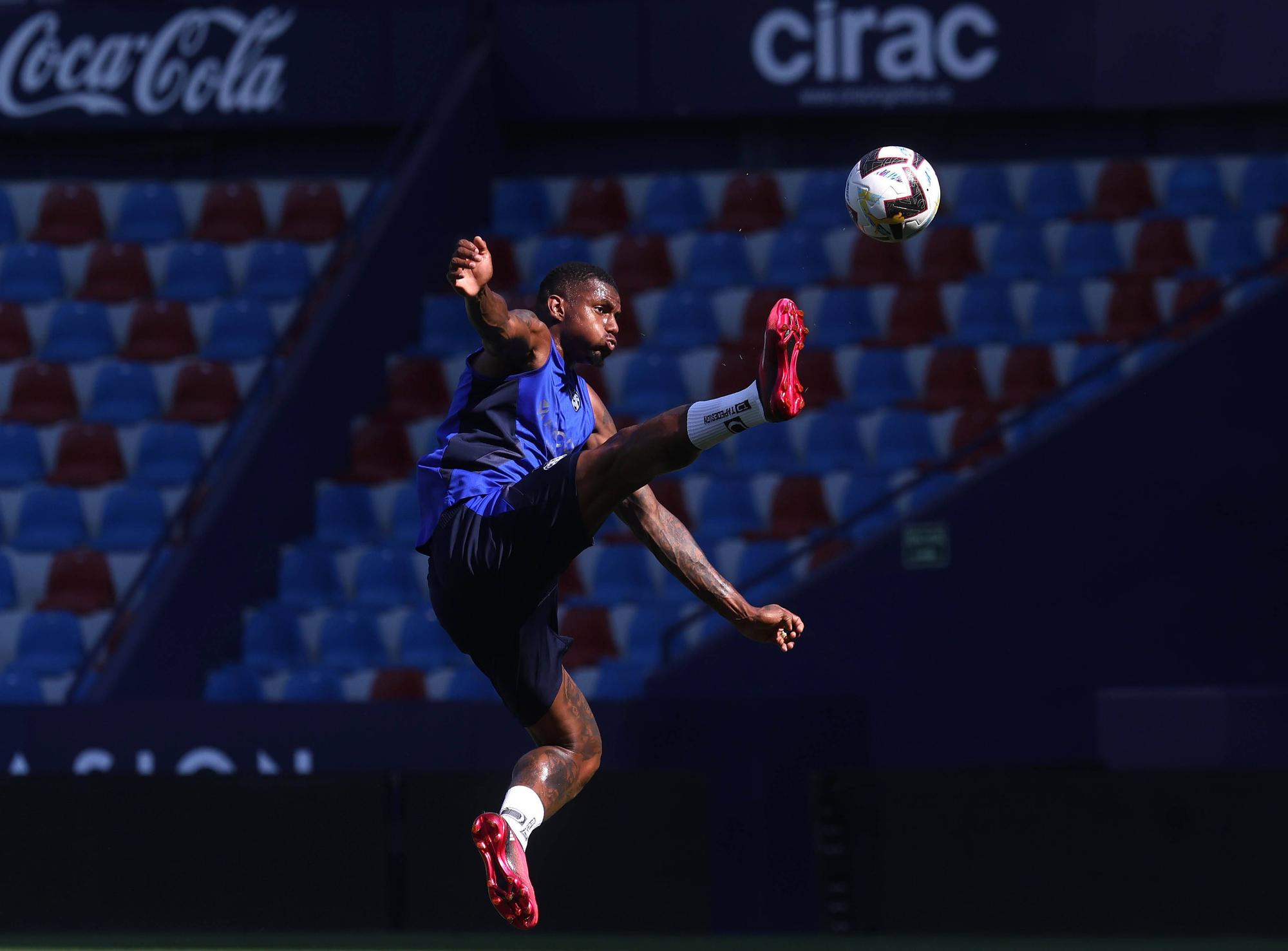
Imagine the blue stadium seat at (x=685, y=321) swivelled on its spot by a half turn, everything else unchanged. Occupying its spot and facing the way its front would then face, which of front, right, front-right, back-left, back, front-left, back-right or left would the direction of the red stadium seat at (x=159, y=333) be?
left

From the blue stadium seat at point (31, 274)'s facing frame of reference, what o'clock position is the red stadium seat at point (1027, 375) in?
The red stadium seat is roughly at 10 o'clock from the blue stadium seat.

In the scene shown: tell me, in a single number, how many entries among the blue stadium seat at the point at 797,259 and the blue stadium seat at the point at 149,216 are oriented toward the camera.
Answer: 2

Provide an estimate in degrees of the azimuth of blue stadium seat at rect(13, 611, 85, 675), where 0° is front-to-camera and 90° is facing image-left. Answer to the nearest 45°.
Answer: approximately 0°

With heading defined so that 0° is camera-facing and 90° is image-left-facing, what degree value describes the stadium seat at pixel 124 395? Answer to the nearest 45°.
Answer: approximately 0°

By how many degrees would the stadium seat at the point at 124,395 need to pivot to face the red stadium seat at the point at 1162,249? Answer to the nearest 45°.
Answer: approximately 90° to its left

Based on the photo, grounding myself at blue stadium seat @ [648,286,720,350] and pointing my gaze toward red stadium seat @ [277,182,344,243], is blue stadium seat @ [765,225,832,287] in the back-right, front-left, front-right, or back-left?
back-right
